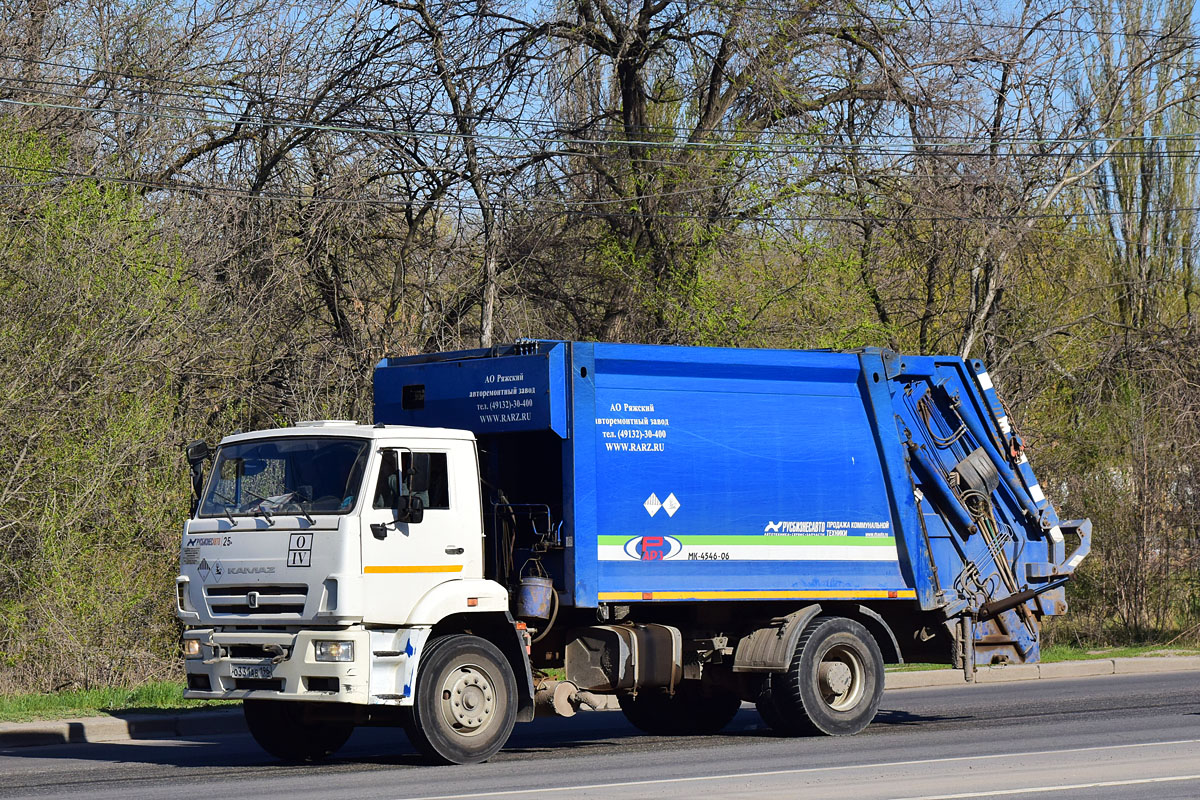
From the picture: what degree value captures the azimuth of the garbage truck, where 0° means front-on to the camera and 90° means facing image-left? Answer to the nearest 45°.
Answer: approximately 45°

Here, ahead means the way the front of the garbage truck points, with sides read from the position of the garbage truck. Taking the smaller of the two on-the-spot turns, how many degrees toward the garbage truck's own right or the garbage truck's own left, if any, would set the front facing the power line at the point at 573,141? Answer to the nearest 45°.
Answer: approximately 135° to the garbage truck's own right

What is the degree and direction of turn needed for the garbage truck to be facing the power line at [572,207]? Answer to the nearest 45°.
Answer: approximately 135° to its right
